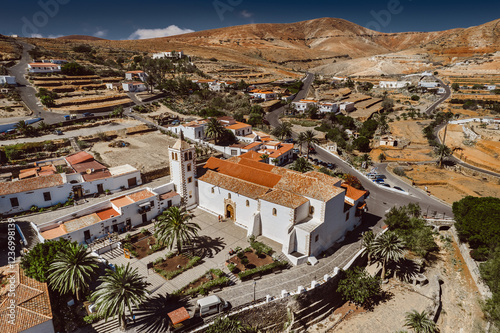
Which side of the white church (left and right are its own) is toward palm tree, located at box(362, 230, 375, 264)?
left

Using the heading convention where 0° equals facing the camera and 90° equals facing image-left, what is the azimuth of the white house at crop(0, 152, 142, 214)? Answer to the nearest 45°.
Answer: approximately 315°

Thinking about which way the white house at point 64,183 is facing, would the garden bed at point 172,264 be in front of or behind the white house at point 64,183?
in front

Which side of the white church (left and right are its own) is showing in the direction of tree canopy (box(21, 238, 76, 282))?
front

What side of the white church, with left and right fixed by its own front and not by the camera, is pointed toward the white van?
front

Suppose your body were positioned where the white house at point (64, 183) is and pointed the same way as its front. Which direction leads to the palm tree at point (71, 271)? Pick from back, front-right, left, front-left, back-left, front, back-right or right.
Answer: front-right

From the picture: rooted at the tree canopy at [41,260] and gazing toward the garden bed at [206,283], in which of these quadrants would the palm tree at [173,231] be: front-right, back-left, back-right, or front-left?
front-left

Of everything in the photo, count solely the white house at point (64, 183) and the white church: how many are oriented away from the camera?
0

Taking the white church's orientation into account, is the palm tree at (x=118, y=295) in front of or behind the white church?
in front

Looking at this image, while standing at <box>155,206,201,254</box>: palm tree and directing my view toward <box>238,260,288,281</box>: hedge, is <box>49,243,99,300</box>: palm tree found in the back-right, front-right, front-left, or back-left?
back-right

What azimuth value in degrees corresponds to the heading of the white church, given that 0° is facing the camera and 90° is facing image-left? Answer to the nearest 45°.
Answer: approximately 45°
